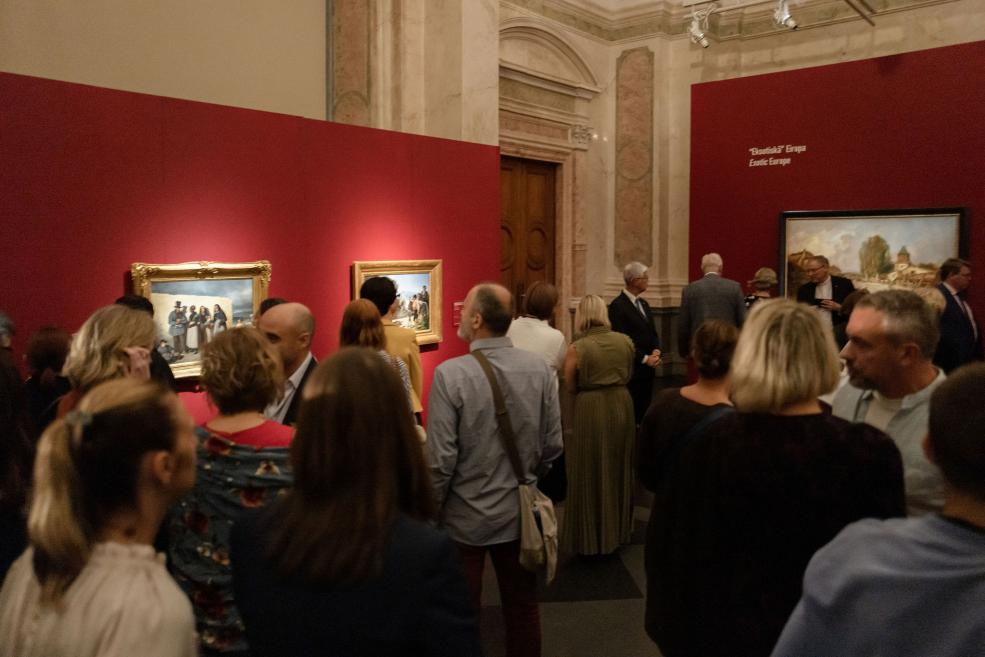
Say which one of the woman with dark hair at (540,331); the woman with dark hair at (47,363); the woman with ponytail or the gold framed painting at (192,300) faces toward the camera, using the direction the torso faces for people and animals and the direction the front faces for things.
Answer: the gold framed painting

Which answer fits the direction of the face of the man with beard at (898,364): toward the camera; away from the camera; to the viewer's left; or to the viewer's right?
to the viewer's left

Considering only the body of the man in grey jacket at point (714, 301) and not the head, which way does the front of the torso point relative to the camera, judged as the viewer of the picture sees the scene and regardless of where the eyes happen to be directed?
away from the camera

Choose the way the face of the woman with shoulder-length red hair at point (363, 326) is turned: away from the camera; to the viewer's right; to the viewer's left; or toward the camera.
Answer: away from the camera

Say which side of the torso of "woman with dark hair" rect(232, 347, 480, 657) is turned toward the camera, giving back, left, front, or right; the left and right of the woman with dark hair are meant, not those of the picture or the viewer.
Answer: back

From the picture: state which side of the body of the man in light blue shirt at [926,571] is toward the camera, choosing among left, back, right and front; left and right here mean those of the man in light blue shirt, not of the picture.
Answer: back

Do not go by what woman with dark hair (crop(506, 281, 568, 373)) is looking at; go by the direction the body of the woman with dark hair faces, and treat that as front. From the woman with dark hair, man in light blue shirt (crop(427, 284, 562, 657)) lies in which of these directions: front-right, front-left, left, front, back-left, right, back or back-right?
back

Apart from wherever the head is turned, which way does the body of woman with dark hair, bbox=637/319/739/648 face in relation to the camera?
away from the camera

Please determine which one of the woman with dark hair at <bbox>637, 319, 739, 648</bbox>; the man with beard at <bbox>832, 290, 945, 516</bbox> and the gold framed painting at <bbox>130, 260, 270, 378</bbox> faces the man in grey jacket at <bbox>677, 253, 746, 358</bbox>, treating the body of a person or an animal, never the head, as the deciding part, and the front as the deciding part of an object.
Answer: the woman with dark hair

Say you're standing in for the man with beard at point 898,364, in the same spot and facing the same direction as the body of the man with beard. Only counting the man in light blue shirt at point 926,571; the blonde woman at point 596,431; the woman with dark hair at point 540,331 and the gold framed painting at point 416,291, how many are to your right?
3

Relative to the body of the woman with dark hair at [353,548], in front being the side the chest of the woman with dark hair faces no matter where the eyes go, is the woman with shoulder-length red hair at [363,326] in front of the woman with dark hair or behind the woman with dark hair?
in front

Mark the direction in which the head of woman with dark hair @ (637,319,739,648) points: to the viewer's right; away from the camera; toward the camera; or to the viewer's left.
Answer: away from the camera

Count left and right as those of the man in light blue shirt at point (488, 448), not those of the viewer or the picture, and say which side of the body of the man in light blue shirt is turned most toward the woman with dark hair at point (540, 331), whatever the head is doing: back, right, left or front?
front

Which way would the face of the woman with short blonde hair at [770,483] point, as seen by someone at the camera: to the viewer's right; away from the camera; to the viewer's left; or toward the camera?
away from the camera

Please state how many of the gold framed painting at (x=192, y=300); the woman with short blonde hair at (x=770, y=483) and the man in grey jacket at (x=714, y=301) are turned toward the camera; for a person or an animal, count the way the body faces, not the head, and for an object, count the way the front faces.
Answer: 1
